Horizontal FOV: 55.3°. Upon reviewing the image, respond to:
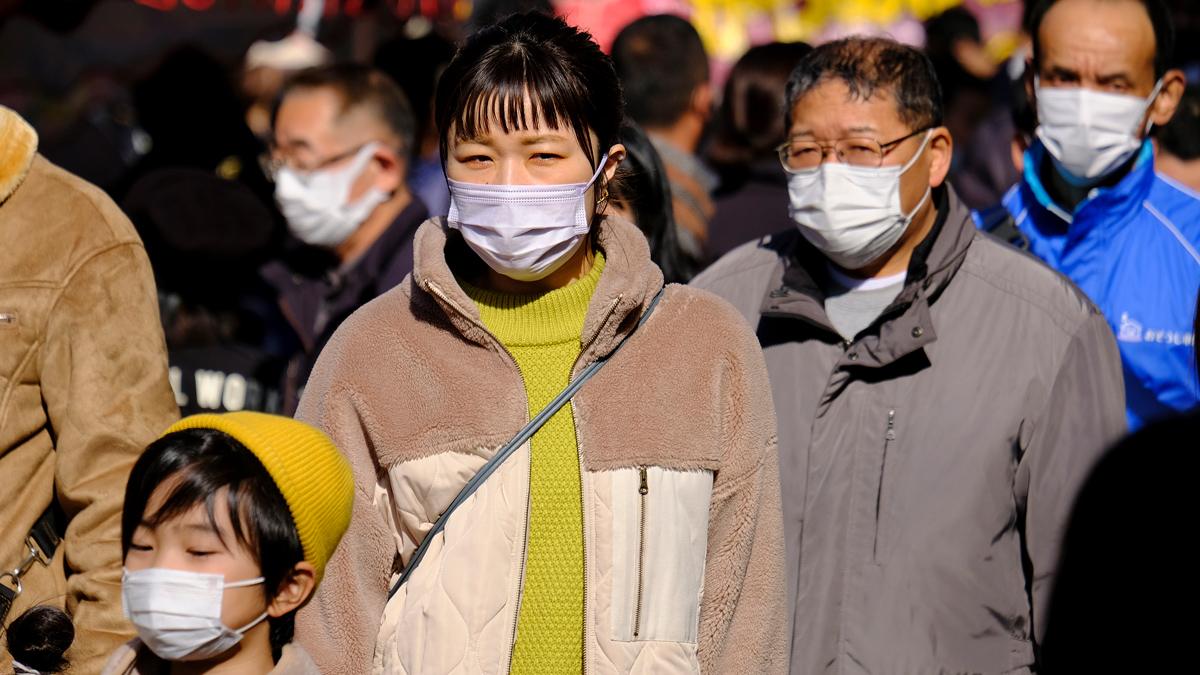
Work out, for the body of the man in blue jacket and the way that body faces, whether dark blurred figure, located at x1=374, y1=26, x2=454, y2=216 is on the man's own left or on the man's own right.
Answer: on the man's own right

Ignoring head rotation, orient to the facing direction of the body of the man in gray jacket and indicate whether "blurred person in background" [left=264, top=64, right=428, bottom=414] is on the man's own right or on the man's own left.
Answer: on the man's own right

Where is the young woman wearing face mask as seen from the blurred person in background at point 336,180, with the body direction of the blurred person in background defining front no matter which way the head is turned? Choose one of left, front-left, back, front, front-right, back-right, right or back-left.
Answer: front-left

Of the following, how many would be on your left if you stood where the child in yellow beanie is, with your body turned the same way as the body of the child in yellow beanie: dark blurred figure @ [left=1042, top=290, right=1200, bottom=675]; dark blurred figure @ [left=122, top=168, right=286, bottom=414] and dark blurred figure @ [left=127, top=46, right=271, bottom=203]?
1

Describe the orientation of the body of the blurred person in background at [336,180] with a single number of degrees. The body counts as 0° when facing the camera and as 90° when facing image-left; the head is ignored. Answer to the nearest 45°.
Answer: approximately 45°

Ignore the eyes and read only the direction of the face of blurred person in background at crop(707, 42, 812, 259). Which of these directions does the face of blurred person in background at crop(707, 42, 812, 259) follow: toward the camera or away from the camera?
away from the camera

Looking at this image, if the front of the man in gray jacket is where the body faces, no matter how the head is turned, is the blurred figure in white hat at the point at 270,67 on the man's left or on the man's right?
on the man's right

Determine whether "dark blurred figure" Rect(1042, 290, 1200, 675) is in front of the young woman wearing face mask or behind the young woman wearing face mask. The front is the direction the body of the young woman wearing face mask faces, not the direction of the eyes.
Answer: in front

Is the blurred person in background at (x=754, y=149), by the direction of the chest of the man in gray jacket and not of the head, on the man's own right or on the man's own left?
on the man's own right

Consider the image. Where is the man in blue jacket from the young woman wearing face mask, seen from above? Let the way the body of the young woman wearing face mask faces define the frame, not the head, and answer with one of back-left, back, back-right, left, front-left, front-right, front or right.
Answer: back-left
